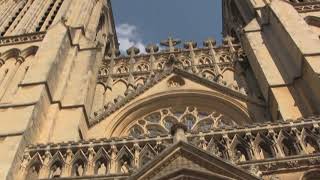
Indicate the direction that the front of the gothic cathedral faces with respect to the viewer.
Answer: facing the viewer
